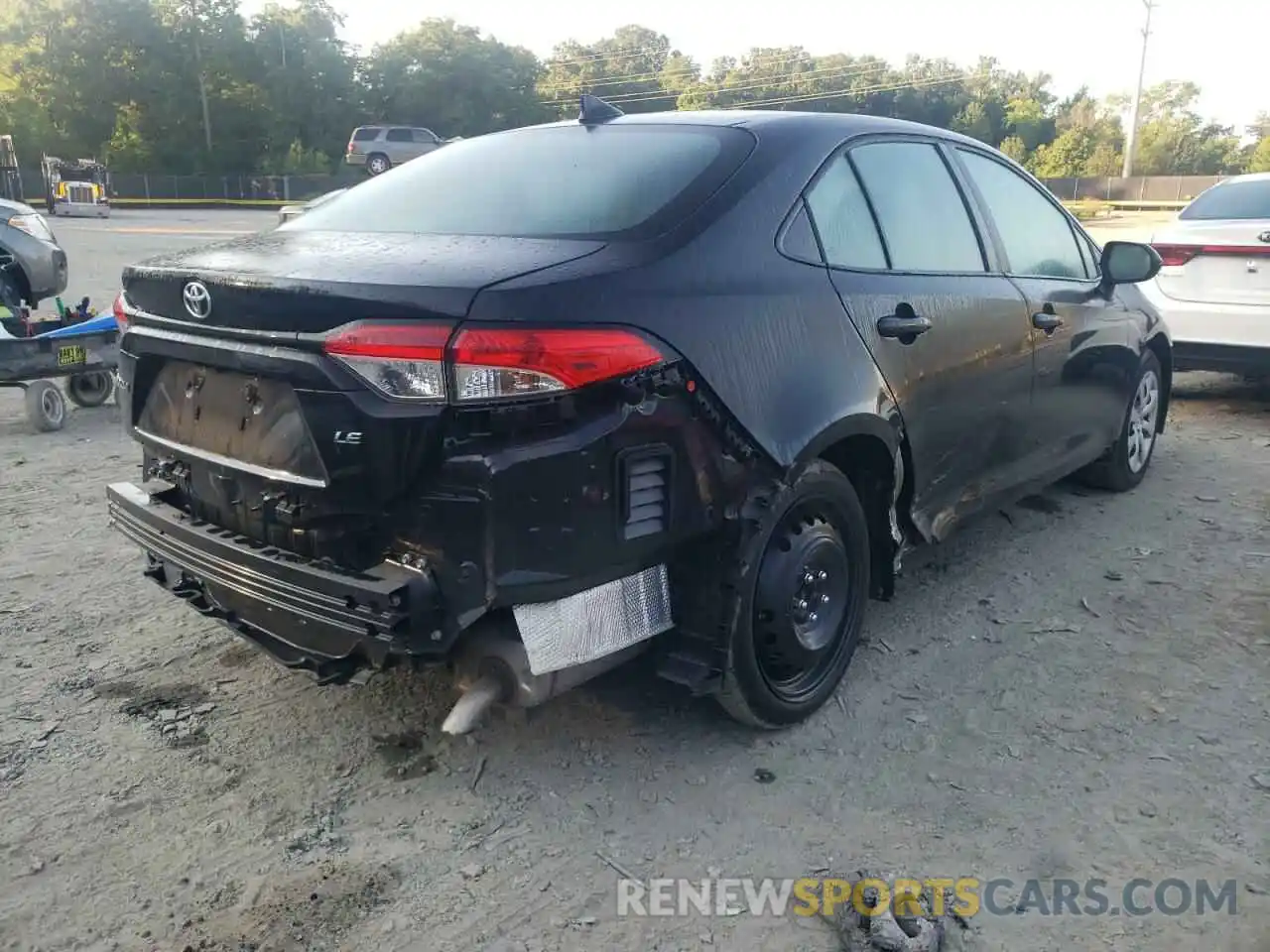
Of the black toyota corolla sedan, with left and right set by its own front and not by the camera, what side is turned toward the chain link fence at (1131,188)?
front

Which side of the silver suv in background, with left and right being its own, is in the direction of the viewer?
right

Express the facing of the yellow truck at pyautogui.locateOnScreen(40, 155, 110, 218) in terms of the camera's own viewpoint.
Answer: facing the viewer

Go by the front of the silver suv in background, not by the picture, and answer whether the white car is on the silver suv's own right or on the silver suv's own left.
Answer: on the silver suv's own right

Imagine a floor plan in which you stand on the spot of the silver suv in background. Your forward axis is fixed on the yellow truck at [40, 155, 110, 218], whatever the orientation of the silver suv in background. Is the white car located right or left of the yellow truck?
left

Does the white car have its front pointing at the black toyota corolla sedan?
no

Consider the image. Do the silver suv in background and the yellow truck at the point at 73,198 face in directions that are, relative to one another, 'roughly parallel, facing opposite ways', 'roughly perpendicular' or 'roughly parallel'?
roughly perpendicular

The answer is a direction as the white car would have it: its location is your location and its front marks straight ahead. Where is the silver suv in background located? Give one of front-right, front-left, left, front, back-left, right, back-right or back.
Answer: front-left

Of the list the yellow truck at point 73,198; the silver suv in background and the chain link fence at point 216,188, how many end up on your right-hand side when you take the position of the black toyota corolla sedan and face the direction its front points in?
0

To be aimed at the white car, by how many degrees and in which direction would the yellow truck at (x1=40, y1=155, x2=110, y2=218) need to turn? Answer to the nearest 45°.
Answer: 0° — it already faces it

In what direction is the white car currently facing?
away from the camera

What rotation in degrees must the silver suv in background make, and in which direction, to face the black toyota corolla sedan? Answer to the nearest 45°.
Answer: approximately 90° to its right

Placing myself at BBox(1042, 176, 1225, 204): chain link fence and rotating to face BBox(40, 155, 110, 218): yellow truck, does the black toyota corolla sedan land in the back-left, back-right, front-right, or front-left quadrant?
front-left
